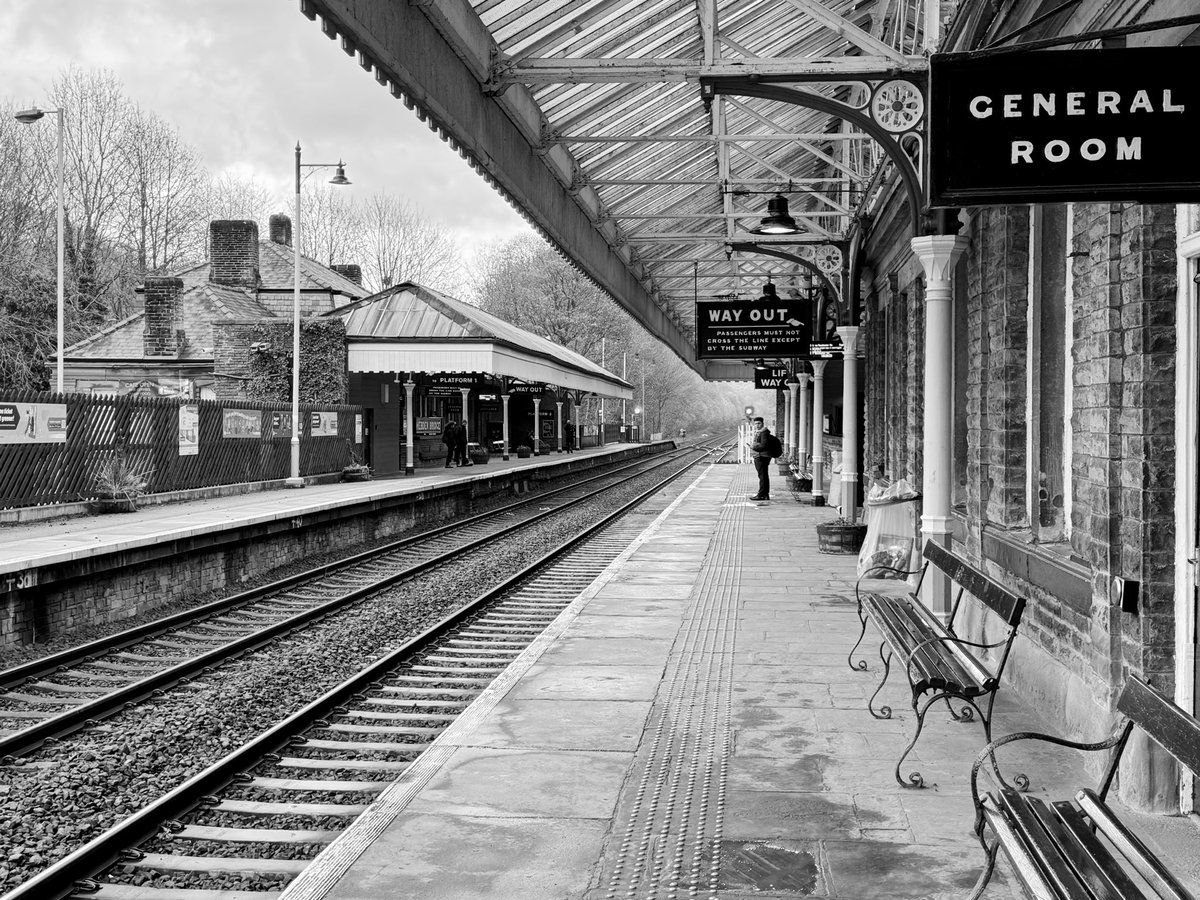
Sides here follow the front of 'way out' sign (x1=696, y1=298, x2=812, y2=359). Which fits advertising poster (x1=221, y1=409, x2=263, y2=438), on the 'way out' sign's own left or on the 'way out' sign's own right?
on the 'way out' sign's own right

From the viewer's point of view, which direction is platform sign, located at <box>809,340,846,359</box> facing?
toward the camera

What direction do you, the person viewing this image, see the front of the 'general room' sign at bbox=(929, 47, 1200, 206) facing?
facing the viewer

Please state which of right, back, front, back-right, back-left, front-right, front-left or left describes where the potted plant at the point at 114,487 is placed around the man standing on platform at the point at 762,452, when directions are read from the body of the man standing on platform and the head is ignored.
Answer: front-left

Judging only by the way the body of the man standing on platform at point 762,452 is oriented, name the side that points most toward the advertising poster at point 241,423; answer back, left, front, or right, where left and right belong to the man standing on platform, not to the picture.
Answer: front

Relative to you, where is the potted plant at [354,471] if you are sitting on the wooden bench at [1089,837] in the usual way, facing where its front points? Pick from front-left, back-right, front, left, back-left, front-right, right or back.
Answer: right

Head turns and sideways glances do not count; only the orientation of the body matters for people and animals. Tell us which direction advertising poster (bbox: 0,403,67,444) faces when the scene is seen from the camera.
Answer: facing the viewer and to the right of the viewer

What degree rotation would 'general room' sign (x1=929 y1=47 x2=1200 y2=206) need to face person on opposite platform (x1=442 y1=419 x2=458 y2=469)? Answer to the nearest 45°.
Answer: approximately 135° to its right

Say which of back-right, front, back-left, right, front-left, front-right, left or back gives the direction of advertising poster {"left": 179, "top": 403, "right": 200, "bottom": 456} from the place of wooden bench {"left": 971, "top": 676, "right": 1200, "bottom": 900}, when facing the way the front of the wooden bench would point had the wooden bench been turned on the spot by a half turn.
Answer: left

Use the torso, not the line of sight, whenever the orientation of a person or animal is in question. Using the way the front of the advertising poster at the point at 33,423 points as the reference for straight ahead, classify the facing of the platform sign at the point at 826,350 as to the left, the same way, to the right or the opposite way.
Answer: to the right

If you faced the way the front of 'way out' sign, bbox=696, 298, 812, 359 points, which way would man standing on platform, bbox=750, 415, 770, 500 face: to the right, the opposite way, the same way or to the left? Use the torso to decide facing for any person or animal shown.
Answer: to the right

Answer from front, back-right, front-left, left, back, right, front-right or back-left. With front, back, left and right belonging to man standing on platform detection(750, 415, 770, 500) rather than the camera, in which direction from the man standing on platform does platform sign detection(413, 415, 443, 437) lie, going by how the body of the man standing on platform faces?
front-right

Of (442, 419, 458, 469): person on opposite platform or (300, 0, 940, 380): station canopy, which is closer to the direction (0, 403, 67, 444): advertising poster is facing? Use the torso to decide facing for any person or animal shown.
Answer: the station canopy

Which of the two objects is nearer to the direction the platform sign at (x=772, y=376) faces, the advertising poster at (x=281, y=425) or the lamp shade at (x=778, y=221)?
the lamp shade

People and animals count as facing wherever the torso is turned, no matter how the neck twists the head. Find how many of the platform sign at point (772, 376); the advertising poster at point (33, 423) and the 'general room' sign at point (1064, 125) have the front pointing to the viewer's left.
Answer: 0
